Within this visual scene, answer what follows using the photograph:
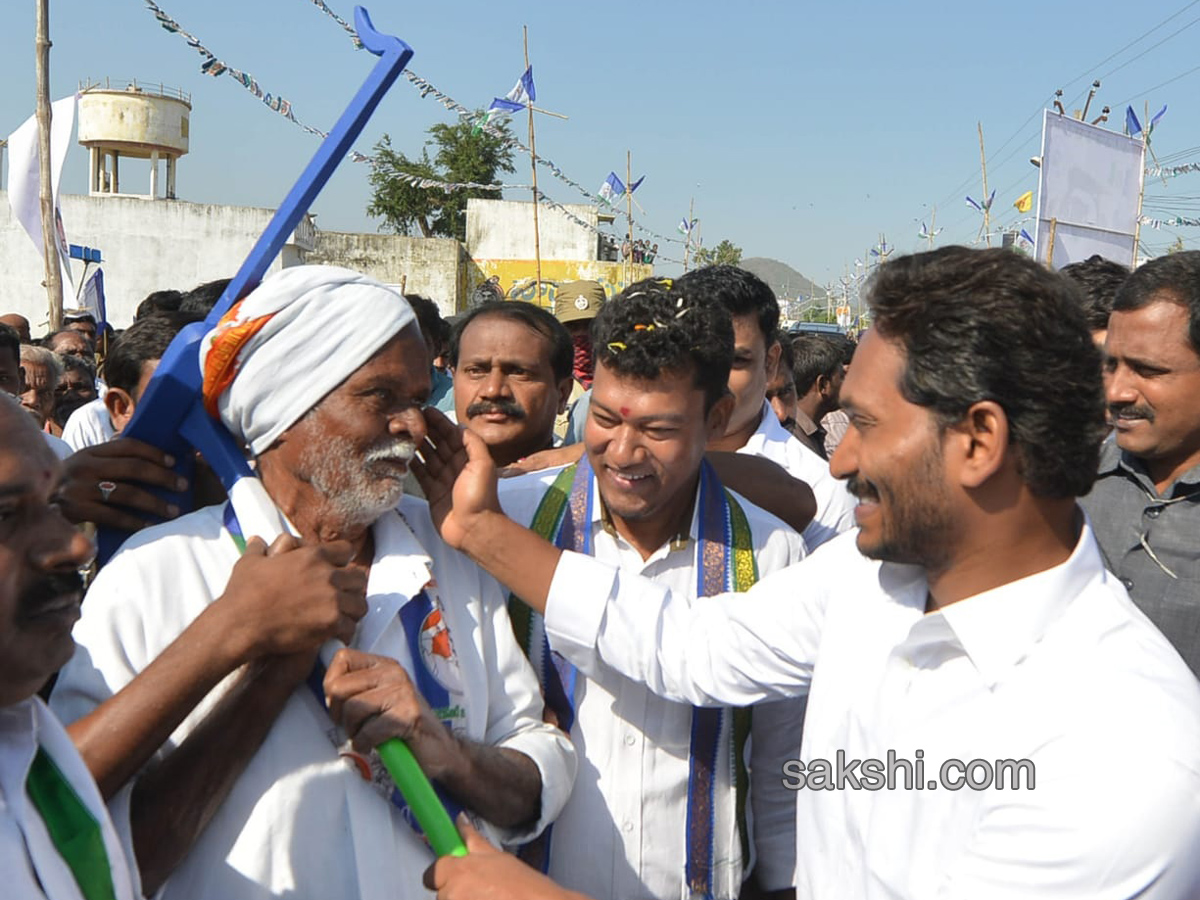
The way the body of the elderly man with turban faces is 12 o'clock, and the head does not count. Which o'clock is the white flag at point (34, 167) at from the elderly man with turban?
The white flag is roughly at 7 o'clock from the elderly man with turban.

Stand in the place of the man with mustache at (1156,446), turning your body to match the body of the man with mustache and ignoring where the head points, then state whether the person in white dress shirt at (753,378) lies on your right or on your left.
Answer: on your right

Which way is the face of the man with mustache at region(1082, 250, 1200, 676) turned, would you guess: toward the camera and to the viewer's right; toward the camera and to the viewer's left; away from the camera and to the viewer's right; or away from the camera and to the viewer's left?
toward the camera and to the viewer's left

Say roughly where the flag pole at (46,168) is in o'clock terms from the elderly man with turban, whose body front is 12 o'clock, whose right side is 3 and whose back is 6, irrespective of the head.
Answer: The flag pole is roughly at 7 o'clock from the elderly man with turban.

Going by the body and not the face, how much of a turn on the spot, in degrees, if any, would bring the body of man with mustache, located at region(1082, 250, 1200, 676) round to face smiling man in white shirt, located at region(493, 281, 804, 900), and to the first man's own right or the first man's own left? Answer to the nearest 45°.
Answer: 0° — they already face them

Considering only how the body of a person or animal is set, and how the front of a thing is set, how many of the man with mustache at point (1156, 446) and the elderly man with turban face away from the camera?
0

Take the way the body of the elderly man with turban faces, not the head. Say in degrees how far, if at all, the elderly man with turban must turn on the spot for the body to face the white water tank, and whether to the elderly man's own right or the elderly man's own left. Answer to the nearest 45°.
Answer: approximately 135° to the elderly man's own left

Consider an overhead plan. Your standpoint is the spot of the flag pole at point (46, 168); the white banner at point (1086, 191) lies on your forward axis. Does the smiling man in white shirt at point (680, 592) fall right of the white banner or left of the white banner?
right

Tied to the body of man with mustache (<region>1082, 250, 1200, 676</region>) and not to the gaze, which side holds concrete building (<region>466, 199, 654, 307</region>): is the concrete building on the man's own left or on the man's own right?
on the man's own right

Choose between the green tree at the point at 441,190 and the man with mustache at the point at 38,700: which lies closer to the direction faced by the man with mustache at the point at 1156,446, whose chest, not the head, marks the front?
the man with mustache

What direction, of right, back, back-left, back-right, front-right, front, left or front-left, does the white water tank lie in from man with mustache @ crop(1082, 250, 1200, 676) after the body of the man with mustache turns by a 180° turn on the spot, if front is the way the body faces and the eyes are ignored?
left

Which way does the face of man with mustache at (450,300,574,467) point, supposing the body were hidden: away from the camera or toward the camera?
toward the camera

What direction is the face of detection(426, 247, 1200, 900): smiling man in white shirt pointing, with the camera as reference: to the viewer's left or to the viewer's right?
to the viewer's left

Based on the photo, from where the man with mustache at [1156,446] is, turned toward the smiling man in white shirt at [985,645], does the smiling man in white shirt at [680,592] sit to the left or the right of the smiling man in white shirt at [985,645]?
right

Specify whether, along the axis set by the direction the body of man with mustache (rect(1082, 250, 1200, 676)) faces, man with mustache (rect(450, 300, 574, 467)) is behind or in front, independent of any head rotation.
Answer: in front
